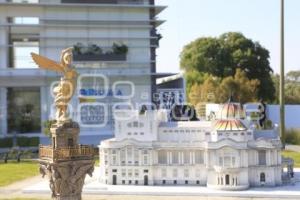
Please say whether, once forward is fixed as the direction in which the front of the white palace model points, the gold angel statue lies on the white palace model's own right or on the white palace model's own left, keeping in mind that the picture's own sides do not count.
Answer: on the white palace model's own right

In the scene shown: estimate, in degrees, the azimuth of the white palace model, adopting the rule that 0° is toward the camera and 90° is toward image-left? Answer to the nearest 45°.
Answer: approximately 270°
